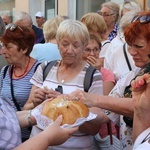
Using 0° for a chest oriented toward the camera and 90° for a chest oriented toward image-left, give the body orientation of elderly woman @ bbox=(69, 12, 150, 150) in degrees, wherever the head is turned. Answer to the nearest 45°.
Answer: approximately 45°

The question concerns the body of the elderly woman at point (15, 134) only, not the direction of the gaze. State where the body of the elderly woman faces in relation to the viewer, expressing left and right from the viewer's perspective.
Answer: facing to the right of the viewer

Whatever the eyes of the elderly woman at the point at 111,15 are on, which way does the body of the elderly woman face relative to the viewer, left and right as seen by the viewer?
facing the viewer and to the left of the viewer

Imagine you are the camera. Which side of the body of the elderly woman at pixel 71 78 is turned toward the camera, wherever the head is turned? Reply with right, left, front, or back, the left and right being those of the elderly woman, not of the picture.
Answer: front

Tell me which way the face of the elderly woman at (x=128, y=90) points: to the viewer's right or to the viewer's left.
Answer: to the viewer's left

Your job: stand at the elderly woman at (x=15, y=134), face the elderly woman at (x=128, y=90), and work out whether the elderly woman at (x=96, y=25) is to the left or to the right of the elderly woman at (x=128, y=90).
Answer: left
